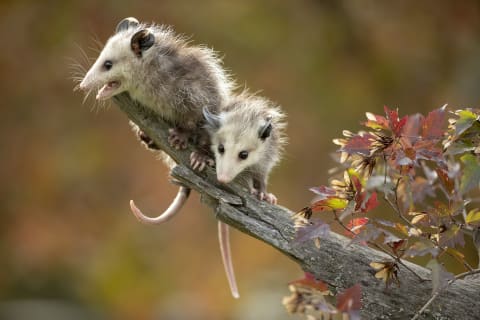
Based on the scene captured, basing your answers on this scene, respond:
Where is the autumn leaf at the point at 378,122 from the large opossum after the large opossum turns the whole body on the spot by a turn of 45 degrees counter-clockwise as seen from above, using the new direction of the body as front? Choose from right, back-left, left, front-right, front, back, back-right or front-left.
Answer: left

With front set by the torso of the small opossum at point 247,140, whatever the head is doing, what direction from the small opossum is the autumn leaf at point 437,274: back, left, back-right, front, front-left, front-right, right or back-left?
left

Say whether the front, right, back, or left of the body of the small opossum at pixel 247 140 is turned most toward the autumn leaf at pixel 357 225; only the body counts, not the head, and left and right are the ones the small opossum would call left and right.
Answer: left

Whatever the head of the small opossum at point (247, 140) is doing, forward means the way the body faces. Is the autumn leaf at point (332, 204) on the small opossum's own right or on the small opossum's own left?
on the small opossum's own left

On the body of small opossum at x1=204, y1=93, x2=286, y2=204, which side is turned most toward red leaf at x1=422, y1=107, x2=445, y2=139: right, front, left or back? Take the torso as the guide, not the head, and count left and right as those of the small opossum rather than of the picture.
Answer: left

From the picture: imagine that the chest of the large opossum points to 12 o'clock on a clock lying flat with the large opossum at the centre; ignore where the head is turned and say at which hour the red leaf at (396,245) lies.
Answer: The red leaf is roughly at 7 o'clock from the large opossum.

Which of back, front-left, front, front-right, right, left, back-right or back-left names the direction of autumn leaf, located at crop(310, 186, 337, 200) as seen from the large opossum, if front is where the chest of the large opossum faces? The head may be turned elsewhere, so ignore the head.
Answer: back-left

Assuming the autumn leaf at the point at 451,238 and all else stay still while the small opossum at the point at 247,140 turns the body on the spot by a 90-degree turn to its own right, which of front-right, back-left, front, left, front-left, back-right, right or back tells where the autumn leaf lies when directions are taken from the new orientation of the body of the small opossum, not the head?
back

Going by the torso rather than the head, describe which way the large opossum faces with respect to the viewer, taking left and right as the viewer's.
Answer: facing to the left of the viewer

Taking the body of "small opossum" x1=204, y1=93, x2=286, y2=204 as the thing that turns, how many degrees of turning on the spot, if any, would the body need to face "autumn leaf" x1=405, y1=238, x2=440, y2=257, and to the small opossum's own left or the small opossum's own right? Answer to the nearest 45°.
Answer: approximately 90° to the small opossum's own left
